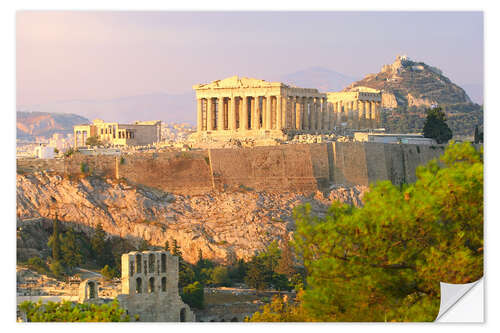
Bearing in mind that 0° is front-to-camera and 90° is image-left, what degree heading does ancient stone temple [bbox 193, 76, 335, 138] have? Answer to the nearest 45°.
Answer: approximately 45°

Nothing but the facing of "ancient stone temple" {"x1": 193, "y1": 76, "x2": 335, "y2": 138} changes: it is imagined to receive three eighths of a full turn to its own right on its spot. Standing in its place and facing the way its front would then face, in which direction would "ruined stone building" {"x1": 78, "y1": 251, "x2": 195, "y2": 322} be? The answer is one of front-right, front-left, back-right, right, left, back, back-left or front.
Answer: back
